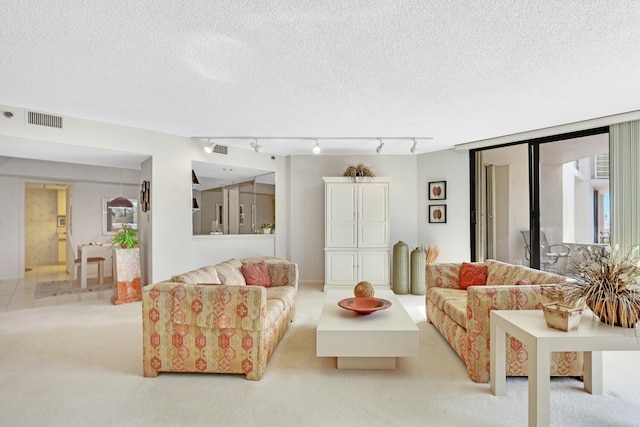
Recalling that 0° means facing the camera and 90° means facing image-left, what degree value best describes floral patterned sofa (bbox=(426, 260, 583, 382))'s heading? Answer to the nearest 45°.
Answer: approximately 45°

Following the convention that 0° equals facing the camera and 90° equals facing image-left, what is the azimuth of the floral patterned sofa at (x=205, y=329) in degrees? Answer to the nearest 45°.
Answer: approximately 270°
